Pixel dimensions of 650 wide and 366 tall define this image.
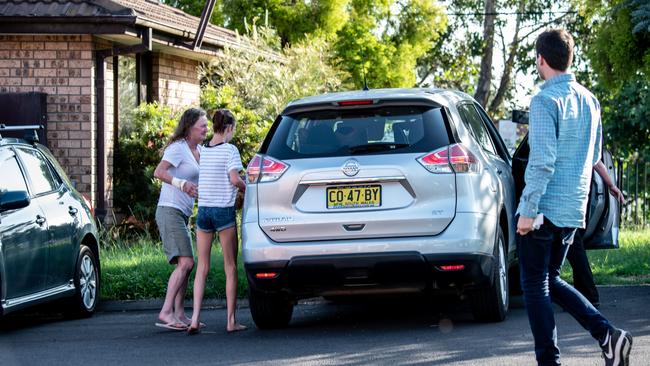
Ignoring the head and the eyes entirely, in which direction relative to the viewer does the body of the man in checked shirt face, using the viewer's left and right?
facing away from the viewer and to the left of the viewer

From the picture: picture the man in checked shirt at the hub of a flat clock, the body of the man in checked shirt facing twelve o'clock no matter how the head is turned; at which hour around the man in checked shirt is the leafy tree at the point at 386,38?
The leafy tree is roughly at 1 o'clock from the man in checked shirt.

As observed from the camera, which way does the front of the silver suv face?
facing away from the viewer

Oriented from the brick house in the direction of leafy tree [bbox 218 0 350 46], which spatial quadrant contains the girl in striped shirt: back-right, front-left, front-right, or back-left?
back-right

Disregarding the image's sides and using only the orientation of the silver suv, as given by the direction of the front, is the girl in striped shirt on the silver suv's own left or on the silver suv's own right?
on the silver suv's own left

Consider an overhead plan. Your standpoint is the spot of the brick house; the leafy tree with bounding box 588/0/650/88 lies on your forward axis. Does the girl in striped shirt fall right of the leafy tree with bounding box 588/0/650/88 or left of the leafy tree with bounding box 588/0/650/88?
right
